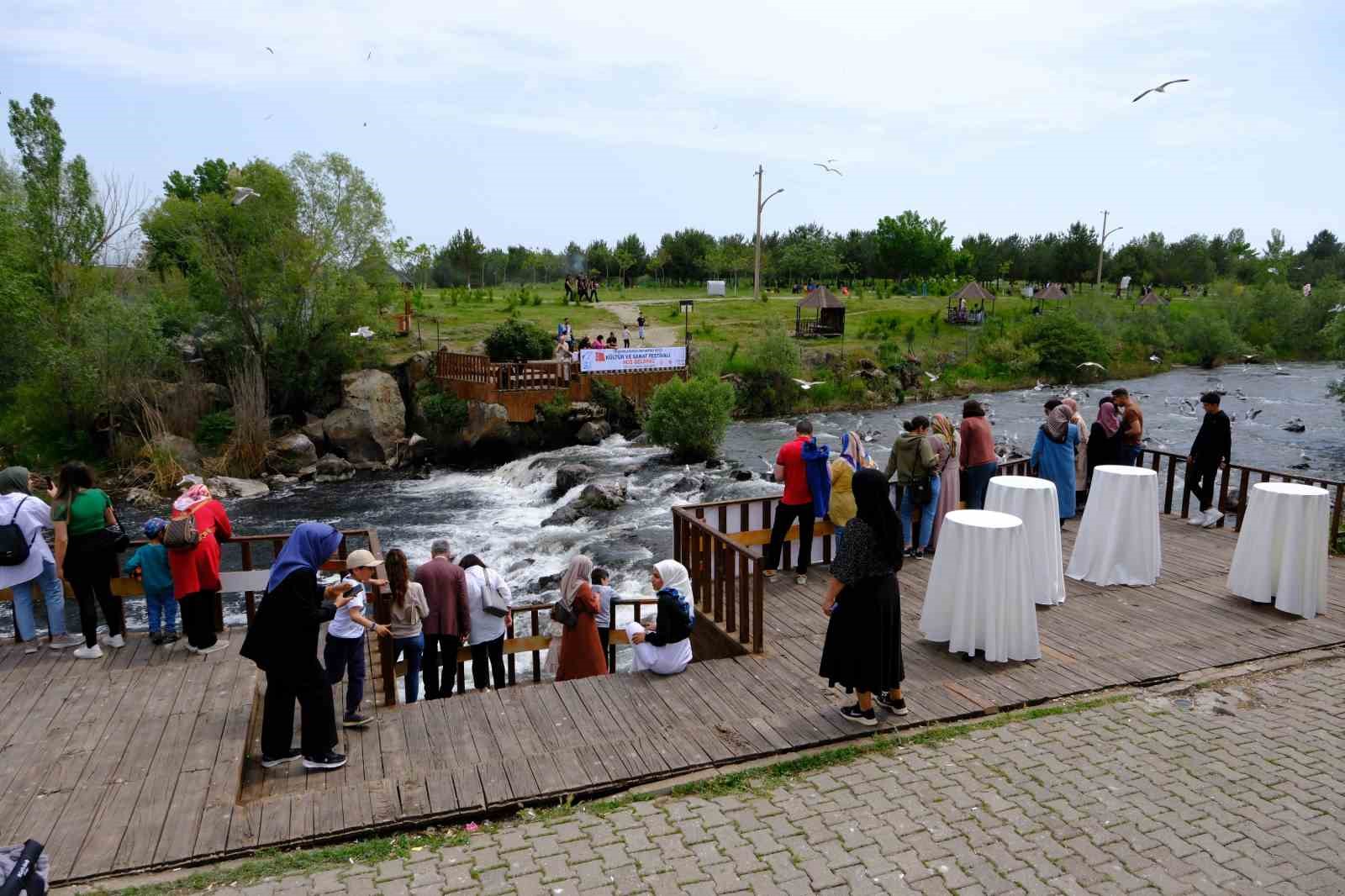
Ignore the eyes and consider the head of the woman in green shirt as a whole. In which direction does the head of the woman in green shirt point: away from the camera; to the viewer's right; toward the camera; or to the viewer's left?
away from the camera

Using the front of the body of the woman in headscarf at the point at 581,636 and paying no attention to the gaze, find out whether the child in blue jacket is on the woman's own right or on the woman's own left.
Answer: on the woman's own left

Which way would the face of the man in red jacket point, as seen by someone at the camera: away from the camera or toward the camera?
away from the camera

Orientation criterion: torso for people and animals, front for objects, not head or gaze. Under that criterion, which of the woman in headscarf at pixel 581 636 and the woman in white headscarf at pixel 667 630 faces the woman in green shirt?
the woman in white headscarf

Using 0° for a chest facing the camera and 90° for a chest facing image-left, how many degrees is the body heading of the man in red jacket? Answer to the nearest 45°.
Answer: approximately 180°

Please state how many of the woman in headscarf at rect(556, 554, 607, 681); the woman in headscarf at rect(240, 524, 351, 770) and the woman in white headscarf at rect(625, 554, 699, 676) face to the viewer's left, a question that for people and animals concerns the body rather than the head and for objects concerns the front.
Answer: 1

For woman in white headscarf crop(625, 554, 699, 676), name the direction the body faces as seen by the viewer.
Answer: to the viewer's left

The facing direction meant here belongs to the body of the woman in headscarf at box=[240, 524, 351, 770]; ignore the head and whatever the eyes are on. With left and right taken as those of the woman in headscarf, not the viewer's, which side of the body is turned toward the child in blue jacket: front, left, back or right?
left

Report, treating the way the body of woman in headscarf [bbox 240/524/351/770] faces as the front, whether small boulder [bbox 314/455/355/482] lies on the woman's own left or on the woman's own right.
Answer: on the woman's own left

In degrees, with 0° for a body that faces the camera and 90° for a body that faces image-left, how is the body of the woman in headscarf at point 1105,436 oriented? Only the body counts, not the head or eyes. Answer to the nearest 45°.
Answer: approximately 180°

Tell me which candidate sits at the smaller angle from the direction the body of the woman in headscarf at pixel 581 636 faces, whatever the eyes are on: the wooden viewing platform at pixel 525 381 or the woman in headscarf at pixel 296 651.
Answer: the wooden viewing platform

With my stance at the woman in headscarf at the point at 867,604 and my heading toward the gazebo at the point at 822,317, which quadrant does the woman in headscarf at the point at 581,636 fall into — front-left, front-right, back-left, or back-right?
front-left

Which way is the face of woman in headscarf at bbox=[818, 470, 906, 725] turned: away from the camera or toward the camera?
away from the camera
